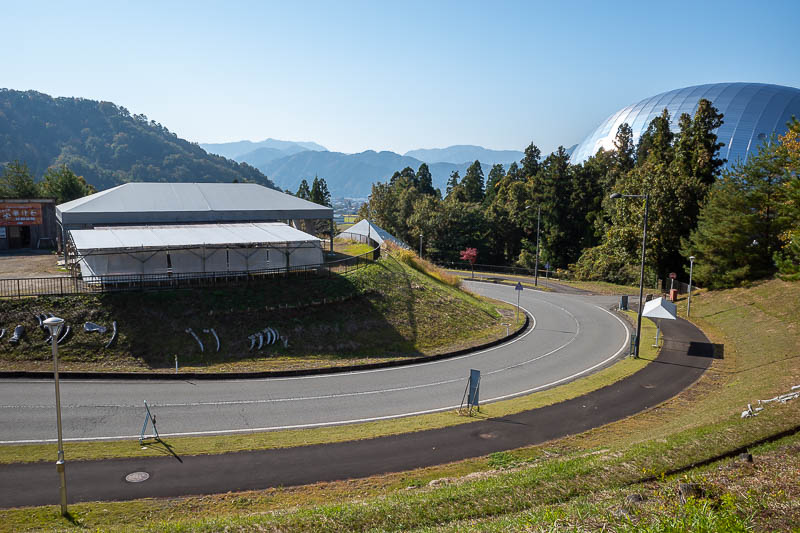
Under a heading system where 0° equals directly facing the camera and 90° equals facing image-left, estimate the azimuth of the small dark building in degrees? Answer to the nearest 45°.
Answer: approximately 0°

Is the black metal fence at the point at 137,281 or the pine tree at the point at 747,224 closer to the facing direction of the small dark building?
the black metal fence

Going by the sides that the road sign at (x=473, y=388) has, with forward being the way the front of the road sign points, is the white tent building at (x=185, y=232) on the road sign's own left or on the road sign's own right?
on the road sign's own right
